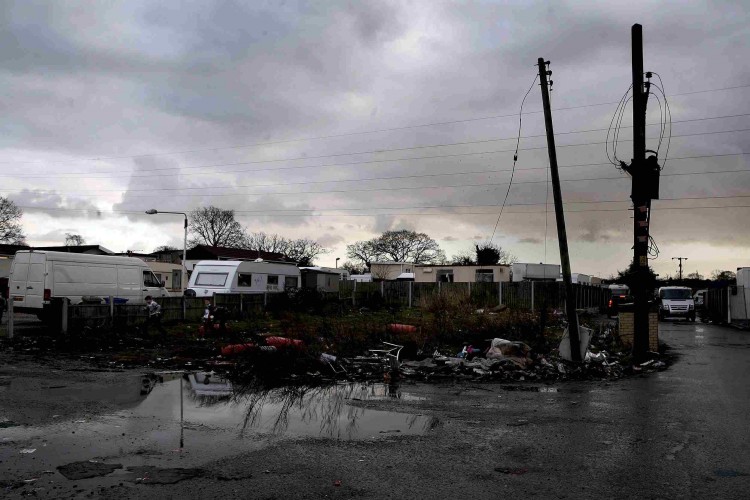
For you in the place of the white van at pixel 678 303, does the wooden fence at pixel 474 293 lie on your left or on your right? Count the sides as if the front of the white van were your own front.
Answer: on your right

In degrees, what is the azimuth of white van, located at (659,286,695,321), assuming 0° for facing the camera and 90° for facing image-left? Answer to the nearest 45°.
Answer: approximately 0°

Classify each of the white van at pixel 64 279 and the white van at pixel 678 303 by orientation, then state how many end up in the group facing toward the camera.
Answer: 1

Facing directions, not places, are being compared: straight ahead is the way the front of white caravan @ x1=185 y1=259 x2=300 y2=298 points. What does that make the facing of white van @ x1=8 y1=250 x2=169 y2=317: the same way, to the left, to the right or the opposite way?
the opposite way

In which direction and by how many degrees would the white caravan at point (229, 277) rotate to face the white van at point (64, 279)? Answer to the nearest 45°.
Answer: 0° — it already faces it

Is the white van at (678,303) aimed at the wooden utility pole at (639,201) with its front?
yes

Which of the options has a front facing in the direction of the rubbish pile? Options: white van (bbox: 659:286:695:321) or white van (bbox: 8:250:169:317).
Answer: white van (bbox: 659:286:695:321)

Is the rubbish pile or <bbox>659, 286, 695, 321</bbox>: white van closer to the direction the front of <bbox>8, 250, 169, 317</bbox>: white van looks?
the white van

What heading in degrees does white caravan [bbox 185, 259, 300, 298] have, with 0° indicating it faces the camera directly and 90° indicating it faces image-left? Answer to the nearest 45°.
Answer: approximately 45°

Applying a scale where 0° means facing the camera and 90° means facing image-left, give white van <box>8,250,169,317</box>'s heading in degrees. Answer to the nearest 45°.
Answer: approximately 225°

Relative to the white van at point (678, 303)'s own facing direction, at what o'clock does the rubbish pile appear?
The rubbish pile is roughly at 12 o'clock from the white van.
